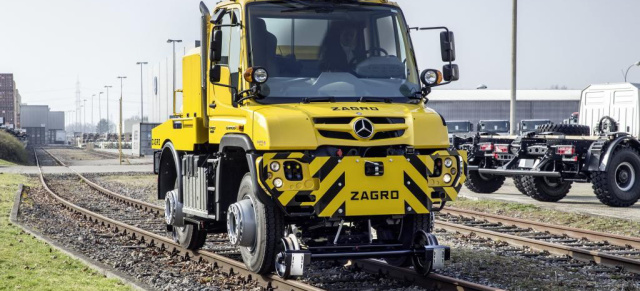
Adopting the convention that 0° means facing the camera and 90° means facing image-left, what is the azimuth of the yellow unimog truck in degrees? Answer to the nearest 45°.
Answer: approximately 315°

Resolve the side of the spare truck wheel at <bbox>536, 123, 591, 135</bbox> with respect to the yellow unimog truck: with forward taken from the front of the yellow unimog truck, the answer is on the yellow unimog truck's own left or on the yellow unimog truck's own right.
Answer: on the yellow unimog truck's own left

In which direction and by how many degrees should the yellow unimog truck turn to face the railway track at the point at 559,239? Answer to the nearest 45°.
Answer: approximately 90° to its left
